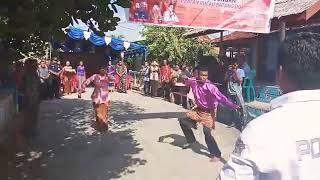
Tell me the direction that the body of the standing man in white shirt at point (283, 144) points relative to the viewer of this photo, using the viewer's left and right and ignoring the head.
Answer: facing away from the viewer and to the left of the viewer

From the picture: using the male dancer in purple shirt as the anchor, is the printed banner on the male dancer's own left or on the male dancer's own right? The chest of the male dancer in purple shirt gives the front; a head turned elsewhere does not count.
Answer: on the male dancer's own right

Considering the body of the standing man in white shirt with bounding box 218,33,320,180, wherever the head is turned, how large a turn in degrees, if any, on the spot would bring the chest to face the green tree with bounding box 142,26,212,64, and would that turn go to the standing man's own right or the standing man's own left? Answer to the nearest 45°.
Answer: approximately 45° to the standing man's own right

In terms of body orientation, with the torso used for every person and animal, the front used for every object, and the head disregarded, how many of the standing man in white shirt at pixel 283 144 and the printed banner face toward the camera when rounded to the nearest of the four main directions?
1

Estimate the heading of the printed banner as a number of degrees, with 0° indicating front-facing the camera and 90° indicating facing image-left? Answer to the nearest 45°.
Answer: approximately 0°

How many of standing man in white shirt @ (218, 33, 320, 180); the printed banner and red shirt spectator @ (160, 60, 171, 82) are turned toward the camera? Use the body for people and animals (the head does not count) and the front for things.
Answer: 2

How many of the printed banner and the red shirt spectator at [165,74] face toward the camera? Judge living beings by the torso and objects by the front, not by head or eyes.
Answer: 2

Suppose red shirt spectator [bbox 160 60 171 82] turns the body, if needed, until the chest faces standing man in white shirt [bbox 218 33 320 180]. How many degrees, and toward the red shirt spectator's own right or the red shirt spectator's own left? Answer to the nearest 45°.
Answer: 0° — they already face them
